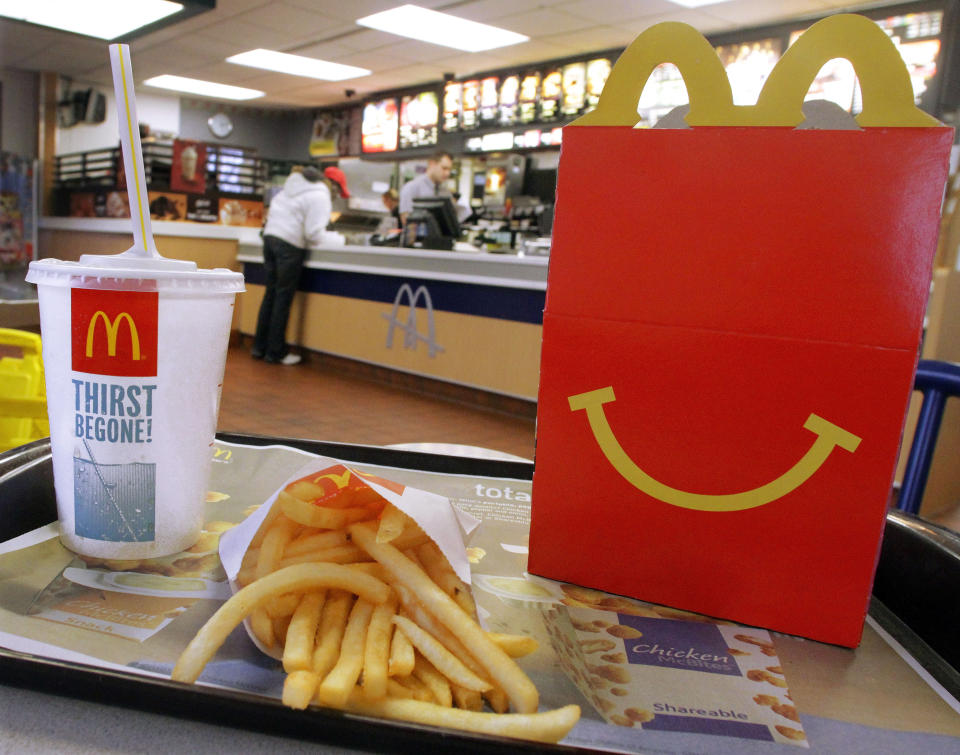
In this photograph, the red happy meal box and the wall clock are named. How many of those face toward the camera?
2

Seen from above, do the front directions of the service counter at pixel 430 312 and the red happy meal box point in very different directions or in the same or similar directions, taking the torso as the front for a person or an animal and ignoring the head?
same or similar directions

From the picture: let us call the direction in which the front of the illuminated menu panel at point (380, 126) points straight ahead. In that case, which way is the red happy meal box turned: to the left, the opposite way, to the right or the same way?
the same way

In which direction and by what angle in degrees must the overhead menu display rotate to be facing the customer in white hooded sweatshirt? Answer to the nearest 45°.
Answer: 0° — it already faces them

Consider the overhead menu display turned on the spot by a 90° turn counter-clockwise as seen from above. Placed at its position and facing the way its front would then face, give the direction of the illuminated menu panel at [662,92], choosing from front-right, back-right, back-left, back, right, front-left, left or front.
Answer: front

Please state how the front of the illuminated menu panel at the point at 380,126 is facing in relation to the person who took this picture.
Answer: facing the viewer and to the left of the viewer

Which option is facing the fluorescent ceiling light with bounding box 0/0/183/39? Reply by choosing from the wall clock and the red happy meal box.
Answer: the wall clock

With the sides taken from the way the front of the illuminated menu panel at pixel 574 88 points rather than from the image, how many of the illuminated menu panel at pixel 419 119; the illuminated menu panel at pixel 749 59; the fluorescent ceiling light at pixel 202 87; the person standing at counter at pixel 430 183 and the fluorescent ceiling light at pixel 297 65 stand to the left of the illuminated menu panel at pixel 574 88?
1

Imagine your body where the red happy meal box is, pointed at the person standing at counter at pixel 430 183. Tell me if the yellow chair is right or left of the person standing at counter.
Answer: left

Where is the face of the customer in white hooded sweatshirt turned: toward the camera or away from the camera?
away from the camera

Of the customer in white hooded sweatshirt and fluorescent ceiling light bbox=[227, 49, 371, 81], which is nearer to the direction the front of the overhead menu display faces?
the customer in white hooded sweatshirt

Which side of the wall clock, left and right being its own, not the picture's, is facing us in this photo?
front

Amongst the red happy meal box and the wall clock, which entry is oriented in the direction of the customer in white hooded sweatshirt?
the wall clock

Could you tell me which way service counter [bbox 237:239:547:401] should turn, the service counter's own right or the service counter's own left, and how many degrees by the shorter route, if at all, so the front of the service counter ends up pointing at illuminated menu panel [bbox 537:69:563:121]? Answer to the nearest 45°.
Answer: approximately 180°

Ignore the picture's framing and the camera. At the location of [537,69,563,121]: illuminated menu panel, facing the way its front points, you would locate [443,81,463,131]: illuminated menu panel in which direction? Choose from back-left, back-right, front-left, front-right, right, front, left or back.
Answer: right

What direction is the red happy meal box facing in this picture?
toward the camera

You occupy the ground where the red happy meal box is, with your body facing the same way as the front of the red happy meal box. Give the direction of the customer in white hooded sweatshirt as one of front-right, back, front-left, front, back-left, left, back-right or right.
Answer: back-right

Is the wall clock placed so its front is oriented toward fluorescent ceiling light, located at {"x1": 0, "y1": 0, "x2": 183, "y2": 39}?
yes
